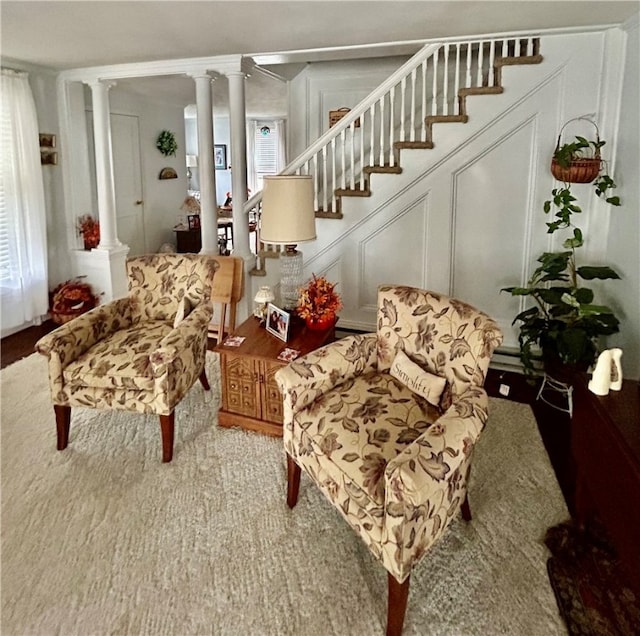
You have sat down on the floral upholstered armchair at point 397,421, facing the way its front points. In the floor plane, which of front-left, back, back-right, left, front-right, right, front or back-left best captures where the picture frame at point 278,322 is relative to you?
right

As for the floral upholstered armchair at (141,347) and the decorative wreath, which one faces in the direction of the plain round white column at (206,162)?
the decorative wreath

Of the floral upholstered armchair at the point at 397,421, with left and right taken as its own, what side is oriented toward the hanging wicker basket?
back

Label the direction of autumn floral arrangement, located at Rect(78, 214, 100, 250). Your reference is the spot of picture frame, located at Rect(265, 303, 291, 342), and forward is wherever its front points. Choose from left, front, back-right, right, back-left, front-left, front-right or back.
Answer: right

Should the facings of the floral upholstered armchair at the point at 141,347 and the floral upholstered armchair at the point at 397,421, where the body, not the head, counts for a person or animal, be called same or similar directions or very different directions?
same or similar directions

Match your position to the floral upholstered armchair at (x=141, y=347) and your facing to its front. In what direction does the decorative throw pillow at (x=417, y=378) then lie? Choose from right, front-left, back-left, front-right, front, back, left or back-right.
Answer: left

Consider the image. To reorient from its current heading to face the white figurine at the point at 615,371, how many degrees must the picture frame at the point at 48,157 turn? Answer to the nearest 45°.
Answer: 0° — it already faces it

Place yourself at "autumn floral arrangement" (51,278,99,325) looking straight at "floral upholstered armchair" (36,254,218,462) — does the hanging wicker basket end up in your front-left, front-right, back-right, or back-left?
front-left

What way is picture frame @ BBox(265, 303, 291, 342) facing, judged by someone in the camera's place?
facing the viewer and to the left of the viewer

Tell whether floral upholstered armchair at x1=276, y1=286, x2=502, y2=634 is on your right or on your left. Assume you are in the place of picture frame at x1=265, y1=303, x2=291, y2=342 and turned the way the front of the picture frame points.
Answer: on your left

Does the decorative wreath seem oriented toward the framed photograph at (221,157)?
no

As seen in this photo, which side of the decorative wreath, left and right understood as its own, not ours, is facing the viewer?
front

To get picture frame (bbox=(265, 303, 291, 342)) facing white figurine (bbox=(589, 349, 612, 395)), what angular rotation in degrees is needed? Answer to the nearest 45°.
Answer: approximately 90° to its left

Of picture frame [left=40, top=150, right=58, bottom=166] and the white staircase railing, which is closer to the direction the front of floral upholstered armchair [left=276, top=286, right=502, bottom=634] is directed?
the picture frame

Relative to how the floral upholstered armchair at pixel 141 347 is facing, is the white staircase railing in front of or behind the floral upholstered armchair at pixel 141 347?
behind

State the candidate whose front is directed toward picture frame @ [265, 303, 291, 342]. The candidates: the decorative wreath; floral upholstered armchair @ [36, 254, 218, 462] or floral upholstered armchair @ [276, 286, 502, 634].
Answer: the decorative wreath

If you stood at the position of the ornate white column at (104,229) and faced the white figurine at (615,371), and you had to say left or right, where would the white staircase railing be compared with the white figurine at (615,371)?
left

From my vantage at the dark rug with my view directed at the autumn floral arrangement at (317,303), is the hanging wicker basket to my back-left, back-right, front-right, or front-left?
front-right
